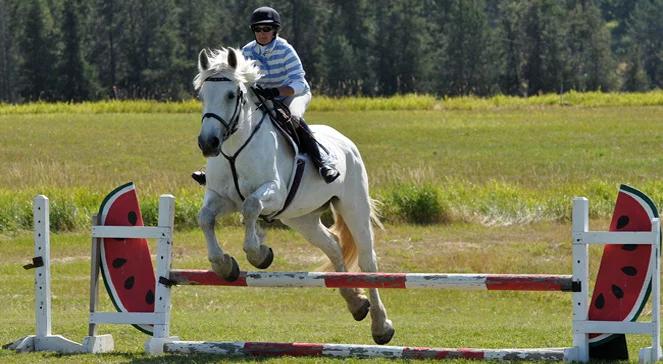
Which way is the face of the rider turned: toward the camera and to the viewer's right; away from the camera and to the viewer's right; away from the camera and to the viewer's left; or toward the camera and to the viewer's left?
toward the camera and to the viewer's left

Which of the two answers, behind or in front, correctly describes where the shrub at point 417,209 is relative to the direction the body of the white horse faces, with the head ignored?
behind

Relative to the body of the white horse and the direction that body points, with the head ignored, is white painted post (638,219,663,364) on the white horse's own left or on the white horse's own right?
on the white horse's own left

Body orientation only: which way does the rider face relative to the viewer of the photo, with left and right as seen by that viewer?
facing the viewer and to the left of the viewer

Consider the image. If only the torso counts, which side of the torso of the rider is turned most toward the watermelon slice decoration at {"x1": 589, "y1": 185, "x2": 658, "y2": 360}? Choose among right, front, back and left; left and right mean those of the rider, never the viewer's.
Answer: left
